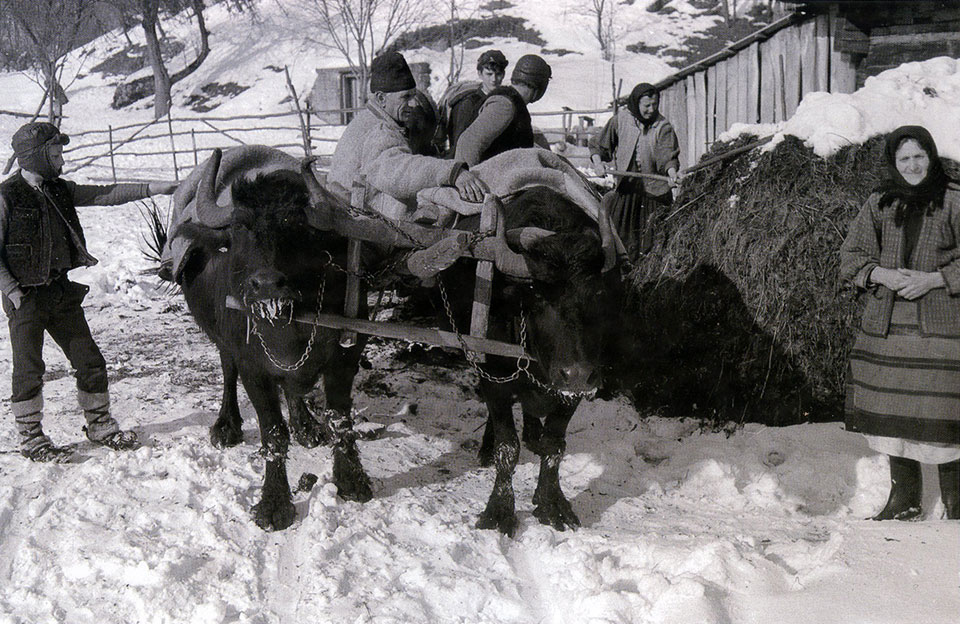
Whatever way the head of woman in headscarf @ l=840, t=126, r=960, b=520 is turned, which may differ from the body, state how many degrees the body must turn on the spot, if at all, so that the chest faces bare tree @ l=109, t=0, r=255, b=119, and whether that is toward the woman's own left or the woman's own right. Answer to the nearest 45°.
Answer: approximately 135° to the woman's own right

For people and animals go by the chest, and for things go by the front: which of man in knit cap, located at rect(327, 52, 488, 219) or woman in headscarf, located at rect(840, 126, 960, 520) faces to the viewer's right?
the man in knit cap

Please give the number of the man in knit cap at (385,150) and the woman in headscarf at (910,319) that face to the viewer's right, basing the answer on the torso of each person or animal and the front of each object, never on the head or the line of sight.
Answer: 1

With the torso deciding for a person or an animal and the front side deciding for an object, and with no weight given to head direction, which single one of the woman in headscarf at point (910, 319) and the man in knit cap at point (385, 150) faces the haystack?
the man in knit cap

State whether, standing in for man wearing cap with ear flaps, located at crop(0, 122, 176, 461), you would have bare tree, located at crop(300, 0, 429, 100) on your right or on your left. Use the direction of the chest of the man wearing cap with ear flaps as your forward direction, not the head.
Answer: on your left

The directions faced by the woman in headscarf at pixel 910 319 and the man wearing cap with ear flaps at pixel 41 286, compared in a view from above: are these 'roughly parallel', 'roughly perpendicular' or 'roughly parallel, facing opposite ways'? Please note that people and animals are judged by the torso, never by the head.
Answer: roughly perpendicular

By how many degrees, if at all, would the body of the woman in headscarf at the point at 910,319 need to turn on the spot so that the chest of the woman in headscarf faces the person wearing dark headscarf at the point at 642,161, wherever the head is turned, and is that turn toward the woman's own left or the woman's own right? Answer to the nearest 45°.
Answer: approximately 135° to the woman's own right

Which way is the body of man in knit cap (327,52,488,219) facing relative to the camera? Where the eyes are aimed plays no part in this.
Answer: to the viewer's right

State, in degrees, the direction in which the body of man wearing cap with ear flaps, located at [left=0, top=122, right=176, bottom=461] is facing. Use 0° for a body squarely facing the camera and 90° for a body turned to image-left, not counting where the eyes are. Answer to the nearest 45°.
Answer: approximately 315°

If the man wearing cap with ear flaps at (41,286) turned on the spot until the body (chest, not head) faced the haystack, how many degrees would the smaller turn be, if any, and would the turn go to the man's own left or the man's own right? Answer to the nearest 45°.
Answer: approximately 45° to the man's own left

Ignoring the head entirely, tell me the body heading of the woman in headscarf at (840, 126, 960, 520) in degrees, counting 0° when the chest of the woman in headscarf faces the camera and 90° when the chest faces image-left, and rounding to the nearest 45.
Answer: approximately 0°

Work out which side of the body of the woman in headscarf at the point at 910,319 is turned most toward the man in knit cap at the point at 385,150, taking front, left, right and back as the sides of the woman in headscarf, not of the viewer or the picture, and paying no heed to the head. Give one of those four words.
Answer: right
